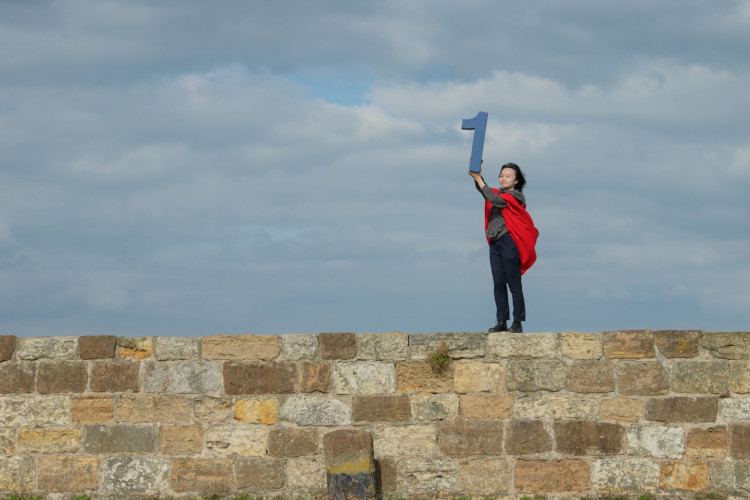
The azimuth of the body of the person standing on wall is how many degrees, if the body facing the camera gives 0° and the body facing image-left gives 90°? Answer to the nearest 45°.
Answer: approximately 45°
